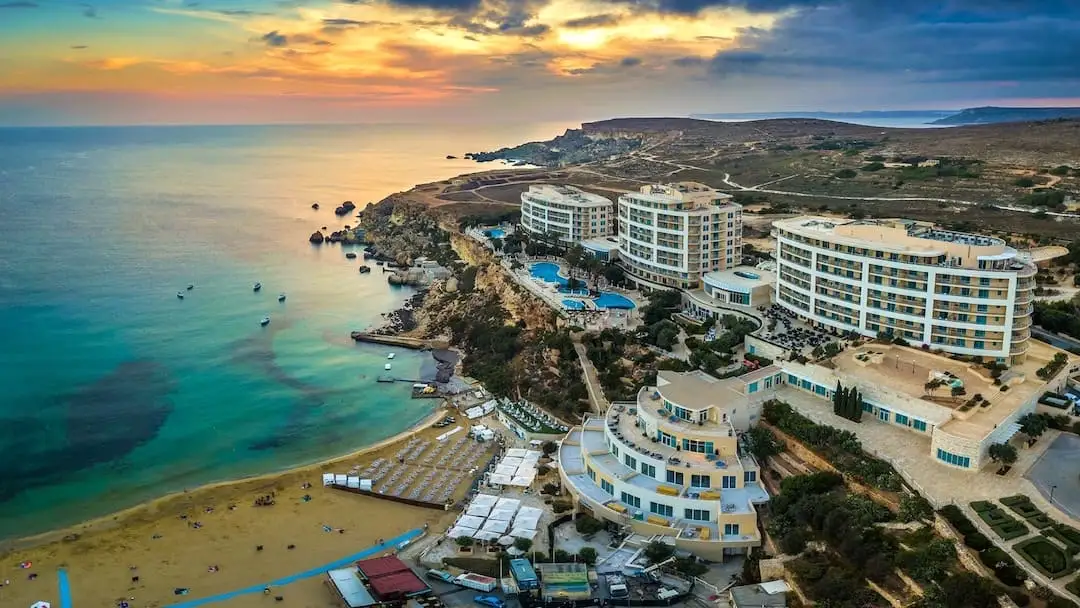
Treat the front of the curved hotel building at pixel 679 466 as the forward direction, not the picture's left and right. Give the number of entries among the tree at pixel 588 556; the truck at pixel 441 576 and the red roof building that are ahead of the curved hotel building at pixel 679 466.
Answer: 3

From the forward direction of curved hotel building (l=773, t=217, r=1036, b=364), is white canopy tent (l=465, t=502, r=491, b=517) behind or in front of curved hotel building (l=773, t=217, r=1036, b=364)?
in front

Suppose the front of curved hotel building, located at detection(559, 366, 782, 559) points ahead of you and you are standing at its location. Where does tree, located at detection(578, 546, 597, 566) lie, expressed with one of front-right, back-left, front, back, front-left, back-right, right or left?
front

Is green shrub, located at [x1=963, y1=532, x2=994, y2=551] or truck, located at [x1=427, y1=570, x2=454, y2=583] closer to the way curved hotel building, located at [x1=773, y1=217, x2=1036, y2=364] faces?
the truck

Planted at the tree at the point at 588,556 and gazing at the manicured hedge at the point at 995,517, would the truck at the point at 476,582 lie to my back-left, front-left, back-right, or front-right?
back-right

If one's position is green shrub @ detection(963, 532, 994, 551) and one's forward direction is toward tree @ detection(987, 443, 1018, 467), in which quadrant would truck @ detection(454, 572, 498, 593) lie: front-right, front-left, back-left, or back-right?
back-left

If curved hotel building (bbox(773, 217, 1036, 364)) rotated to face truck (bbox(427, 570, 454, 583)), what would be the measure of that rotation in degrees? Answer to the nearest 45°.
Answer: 0° — it already faces it

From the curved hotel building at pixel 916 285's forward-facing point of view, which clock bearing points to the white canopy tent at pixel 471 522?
The white canopy tent is roughly at 12 o'clock from the curved hotel building.

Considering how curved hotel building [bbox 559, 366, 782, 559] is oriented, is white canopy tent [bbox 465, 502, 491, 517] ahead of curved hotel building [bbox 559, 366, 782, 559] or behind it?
ahead

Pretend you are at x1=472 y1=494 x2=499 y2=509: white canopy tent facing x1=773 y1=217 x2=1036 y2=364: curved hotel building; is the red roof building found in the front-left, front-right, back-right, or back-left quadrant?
back-right

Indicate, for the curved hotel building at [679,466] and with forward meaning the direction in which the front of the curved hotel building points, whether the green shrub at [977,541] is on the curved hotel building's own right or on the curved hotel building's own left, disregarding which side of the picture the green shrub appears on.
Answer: on the curved hotel building's own left

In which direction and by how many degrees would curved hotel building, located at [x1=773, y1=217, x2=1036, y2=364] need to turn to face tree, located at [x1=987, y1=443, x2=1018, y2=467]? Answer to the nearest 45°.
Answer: approximately 45° to its left

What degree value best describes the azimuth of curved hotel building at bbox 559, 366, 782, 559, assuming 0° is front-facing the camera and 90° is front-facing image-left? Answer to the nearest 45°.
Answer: approximately 45°

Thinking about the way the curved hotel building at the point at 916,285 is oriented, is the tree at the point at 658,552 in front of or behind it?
in front

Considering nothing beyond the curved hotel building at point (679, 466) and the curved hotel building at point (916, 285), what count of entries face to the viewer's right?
0

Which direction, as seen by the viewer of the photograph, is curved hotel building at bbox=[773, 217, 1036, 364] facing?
facing the viewer and to the left of the viewer

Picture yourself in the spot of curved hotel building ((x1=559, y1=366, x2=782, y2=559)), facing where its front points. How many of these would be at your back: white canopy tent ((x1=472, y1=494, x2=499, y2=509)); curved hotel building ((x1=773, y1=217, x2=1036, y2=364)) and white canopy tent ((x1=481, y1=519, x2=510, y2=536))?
1

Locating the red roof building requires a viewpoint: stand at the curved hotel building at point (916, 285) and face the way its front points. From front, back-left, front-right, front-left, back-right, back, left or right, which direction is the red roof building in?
front

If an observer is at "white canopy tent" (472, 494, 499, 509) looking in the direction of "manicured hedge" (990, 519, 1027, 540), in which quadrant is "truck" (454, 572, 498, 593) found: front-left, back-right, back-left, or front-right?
front-right
